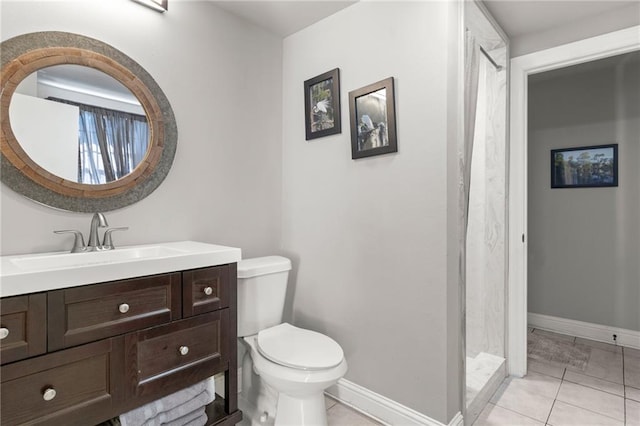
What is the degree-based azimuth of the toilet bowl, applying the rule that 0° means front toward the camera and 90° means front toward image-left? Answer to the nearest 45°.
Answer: approximately 315°

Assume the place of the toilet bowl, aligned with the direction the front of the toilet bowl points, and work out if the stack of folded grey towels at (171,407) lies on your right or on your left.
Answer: on your right
